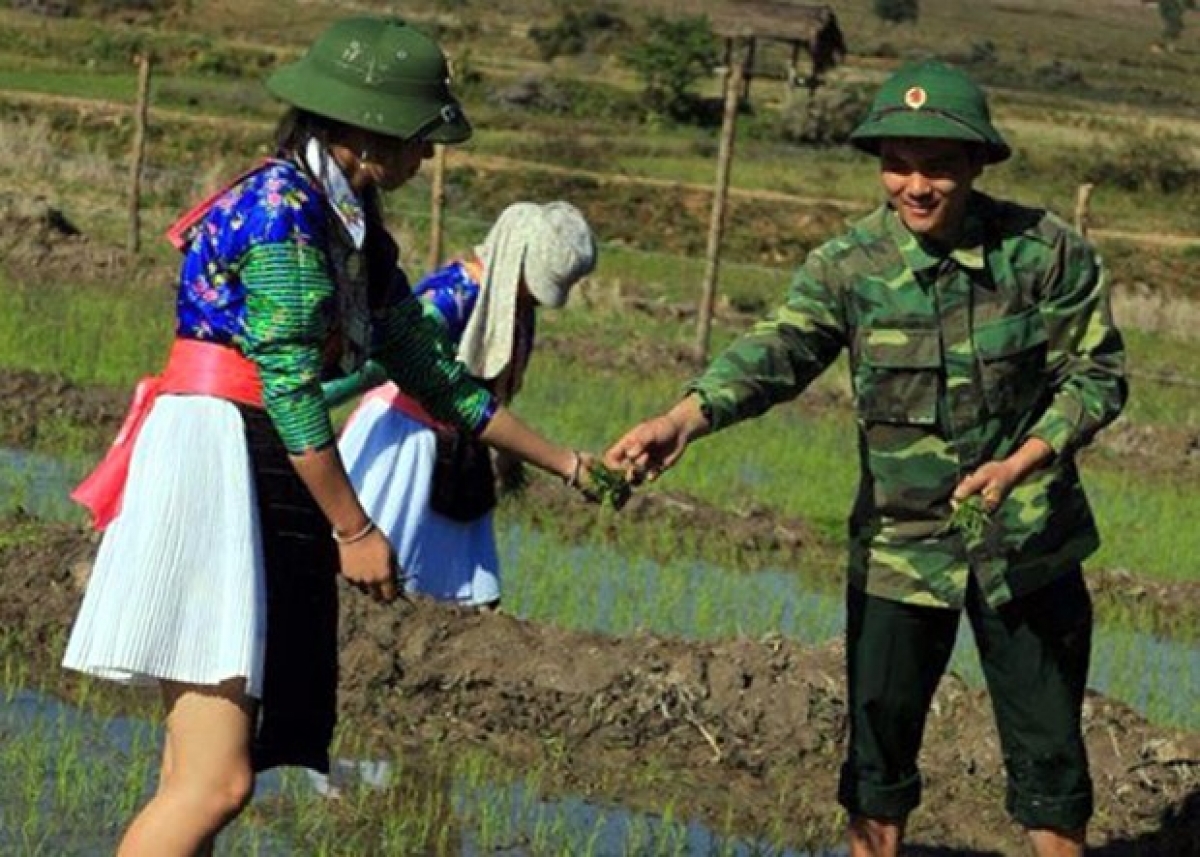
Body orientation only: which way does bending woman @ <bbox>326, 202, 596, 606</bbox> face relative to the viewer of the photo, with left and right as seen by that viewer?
facing to the right of the viewer

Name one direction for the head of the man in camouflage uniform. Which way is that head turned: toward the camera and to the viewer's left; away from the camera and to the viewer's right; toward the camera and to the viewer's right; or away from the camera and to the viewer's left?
toward the camera and to the viewer's left

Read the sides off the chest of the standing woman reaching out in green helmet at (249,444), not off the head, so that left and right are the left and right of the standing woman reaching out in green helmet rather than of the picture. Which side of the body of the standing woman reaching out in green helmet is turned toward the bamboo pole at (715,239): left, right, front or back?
left

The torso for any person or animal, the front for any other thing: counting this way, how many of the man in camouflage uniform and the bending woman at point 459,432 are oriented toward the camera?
1

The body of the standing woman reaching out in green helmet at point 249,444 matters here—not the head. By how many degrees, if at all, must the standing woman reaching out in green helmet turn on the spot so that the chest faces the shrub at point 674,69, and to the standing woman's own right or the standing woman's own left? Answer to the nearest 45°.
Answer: approximately 90° to the standing woman's own left

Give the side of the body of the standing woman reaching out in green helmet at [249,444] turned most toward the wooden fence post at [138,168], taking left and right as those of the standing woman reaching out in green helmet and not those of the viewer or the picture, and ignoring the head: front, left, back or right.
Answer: left

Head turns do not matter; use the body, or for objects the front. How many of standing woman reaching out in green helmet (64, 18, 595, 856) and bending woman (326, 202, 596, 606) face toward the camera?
0

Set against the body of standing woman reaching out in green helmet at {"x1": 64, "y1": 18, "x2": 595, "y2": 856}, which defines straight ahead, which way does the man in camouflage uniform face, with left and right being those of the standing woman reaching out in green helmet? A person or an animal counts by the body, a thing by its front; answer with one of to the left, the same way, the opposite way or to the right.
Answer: to the right

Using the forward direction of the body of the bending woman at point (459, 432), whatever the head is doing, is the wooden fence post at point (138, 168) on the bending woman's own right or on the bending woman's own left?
on the bending woman's own left

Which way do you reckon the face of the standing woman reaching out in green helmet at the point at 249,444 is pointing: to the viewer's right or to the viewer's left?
to the viewer's right

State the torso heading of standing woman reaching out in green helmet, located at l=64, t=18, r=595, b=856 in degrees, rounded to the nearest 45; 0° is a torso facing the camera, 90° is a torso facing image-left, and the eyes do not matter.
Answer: approximately 270°

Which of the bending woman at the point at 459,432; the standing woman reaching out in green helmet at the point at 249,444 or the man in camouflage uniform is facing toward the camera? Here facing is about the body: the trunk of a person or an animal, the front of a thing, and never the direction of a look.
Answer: the man in camouflage uniform

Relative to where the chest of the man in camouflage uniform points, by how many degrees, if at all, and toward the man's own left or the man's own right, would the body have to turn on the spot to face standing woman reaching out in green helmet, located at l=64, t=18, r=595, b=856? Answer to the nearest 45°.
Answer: approximately 45° to the man's own right

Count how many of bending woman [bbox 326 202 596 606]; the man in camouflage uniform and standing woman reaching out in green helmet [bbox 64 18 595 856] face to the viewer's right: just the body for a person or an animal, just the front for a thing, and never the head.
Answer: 2

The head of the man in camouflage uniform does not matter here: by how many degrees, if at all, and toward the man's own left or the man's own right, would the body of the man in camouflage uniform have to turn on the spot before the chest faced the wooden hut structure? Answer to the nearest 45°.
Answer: approximately 180°

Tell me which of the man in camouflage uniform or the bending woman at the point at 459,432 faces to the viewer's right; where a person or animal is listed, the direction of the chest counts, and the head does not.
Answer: the bending woman
